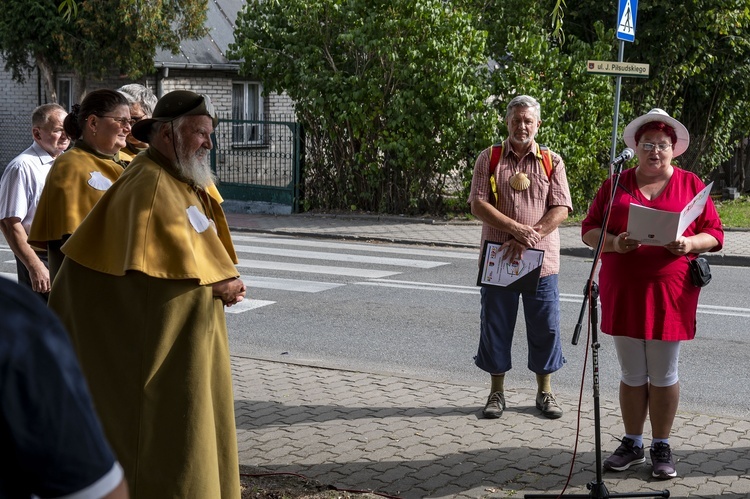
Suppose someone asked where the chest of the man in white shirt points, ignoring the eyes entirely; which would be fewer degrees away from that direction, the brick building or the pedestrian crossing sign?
the pedestrian crossing sign

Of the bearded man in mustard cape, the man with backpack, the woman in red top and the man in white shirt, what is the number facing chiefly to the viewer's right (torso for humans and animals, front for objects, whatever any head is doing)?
2

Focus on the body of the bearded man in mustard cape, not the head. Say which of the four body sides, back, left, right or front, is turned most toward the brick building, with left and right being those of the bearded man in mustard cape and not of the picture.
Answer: left

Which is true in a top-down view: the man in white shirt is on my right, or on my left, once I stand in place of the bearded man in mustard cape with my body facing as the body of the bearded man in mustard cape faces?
on my left

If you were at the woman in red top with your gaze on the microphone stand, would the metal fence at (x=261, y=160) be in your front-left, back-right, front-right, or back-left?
back-right

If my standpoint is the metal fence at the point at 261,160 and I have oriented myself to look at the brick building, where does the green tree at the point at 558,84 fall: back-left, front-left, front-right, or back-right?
back-right

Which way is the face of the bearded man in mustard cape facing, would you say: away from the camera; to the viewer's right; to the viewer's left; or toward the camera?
to the viewer's right

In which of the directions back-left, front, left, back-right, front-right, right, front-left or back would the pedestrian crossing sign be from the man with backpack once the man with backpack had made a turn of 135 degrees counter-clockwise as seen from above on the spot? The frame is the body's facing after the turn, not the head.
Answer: front-left

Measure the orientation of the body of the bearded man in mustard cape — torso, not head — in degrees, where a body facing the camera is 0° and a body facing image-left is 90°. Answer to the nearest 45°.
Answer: approximately 270°

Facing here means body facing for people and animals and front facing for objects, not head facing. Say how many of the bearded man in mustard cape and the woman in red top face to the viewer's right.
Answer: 1

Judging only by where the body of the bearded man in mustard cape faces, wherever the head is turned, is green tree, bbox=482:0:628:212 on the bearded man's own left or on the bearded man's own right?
on the bearded man's own left

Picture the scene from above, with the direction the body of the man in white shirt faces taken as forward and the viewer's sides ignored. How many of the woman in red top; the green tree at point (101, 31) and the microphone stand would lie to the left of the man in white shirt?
1
